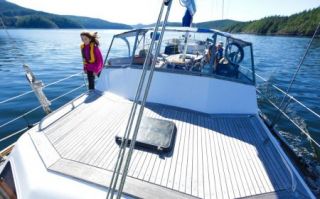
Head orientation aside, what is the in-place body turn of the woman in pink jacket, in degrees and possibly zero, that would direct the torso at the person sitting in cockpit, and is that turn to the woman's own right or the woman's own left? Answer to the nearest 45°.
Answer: approximately 90° to the woman's own left

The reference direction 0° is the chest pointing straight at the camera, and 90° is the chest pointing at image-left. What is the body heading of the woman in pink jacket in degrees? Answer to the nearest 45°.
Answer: approximately 45°

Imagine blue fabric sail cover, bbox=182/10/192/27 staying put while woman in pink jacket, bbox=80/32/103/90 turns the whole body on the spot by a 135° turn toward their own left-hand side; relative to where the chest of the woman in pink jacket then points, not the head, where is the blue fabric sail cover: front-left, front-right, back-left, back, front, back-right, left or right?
front
